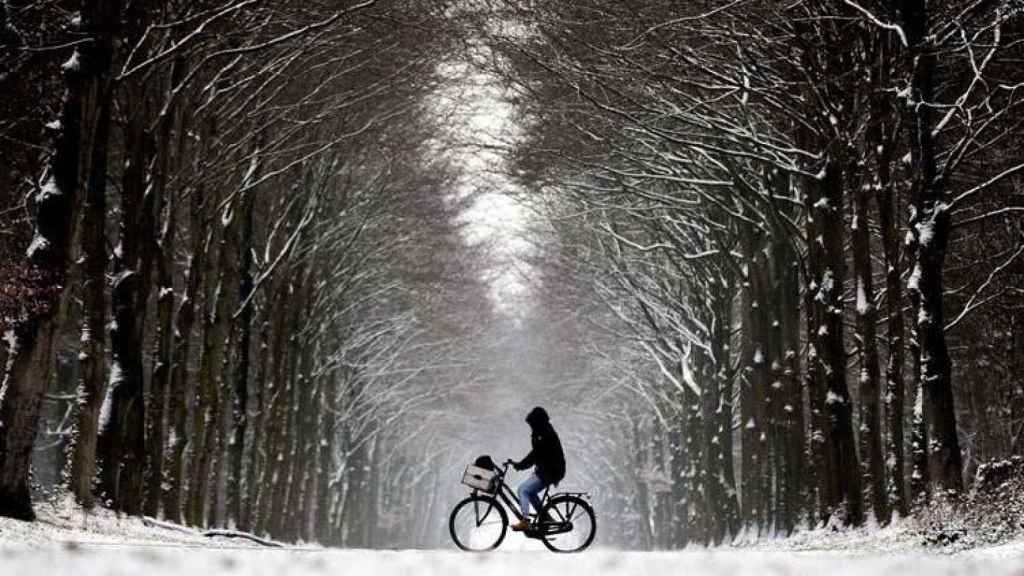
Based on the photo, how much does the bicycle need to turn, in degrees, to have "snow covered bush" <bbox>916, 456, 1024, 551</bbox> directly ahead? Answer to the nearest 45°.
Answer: approximately 180°

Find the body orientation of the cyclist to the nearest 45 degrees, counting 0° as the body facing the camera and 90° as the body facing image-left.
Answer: approximately 90°

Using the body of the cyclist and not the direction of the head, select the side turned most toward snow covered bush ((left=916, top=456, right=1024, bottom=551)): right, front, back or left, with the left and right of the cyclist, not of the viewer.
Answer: back

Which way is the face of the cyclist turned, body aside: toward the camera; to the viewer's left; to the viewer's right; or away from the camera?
to the viewer's left

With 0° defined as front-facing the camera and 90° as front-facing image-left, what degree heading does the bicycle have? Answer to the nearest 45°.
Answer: approximately 90°
